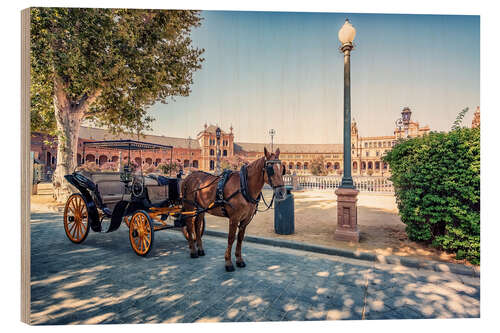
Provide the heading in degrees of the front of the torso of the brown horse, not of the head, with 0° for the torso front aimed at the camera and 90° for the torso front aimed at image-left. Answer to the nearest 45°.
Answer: approximately 315°

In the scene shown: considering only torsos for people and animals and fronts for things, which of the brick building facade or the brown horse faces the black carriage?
the brick building facade

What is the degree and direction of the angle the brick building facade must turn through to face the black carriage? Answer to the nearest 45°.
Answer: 0° — it already faces it

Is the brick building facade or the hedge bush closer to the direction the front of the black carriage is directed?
the hedge bush

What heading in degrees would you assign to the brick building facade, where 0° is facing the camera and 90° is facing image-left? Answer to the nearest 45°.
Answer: approximately 0°

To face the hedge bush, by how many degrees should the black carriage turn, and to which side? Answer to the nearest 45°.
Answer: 0° — it already faces it

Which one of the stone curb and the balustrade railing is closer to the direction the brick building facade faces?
the stone curb
